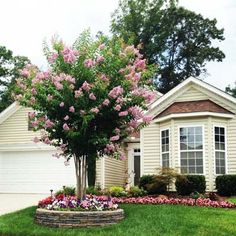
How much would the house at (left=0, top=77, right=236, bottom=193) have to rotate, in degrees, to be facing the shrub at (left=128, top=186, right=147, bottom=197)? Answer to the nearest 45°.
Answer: approximately 45° to its right

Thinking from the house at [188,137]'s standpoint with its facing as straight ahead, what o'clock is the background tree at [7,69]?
The background tree is roughly at 5 o'clock from the house.

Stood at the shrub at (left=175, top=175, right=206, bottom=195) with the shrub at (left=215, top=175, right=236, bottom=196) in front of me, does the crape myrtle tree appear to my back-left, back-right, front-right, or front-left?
back-right

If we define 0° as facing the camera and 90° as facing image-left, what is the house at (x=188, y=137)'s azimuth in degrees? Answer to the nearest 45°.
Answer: approximately 0°

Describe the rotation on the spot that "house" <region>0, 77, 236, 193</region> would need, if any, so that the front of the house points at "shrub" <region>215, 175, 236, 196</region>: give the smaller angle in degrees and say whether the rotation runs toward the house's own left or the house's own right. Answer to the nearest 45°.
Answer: approximately 45° to the house's own left

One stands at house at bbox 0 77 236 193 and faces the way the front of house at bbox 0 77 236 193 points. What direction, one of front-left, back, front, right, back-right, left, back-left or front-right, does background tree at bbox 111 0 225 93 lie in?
back
